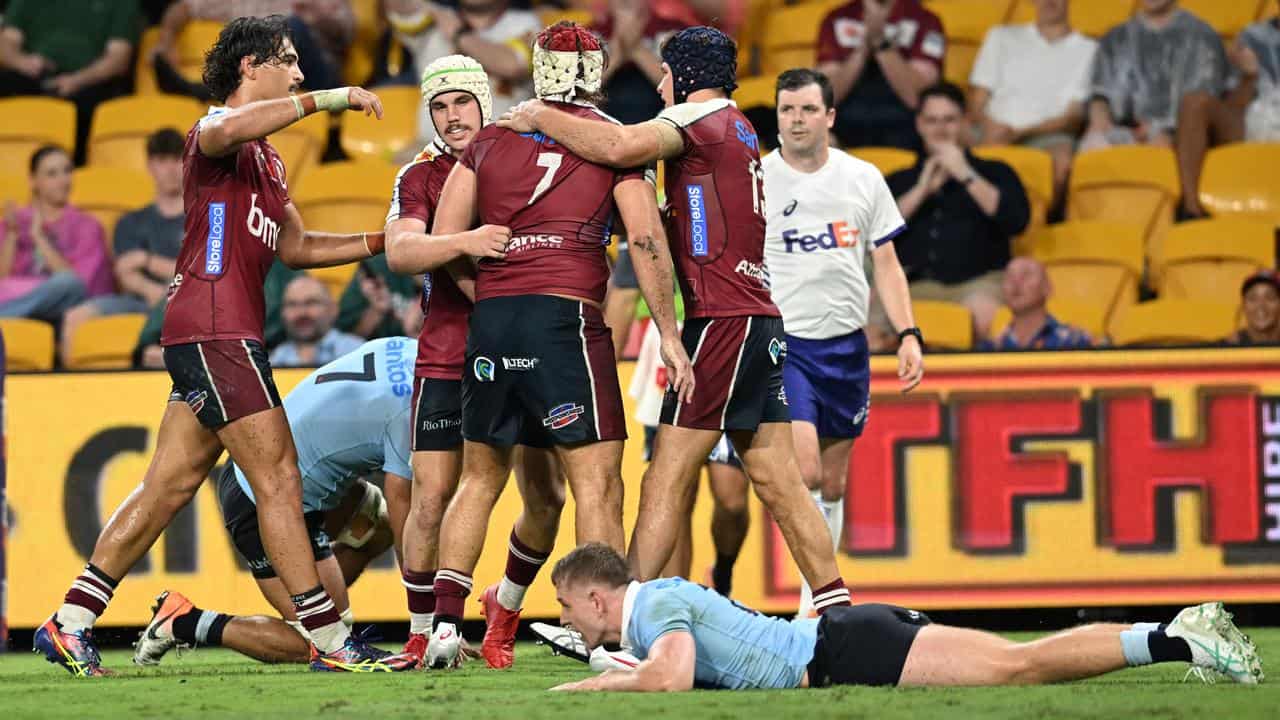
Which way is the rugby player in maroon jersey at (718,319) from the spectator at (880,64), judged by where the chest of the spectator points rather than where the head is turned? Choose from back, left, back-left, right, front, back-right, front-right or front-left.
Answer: front

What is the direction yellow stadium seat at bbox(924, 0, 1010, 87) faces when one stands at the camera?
facing the viewer

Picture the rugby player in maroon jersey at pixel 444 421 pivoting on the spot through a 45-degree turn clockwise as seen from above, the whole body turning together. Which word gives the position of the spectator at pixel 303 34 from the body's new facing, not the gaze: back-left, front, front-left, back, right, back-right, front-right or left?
back

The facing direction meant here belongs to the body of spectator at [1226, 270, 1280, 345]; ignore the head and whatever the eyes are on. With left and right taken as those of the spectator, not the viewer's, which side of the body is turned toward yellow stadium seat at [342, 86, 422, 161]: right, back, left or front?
right

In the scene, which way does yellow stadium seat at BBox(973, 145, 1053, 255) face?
toward the camera

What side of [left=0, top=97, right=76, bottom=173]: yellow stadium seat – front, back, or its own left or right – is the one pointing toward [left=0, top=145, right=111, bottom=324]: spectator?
front

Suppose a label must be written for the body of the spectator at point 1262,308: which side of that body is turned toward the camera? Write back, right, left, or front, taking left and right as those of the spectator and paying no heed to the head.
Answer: front

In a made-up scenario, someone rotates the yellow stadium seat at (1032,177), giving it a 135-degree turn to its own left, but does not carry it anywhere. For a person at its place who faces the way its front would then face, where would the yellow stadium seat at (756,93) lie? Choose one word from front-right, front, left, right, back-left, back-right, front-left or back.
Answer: back-left

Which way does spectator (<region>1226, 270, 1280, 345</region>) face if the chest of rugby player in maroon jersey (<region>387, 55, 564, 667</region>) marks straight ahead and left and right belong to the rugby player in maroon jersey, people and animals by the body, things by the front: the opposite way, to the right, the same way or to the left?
to the right

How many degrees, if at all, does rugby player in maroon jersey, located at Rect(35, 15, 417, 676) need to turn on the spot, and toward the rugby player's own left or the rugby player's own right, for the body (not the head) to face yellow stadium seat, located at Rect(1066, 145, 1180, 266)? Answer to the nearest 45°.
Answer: approximately 45° to the rugby player's own left
